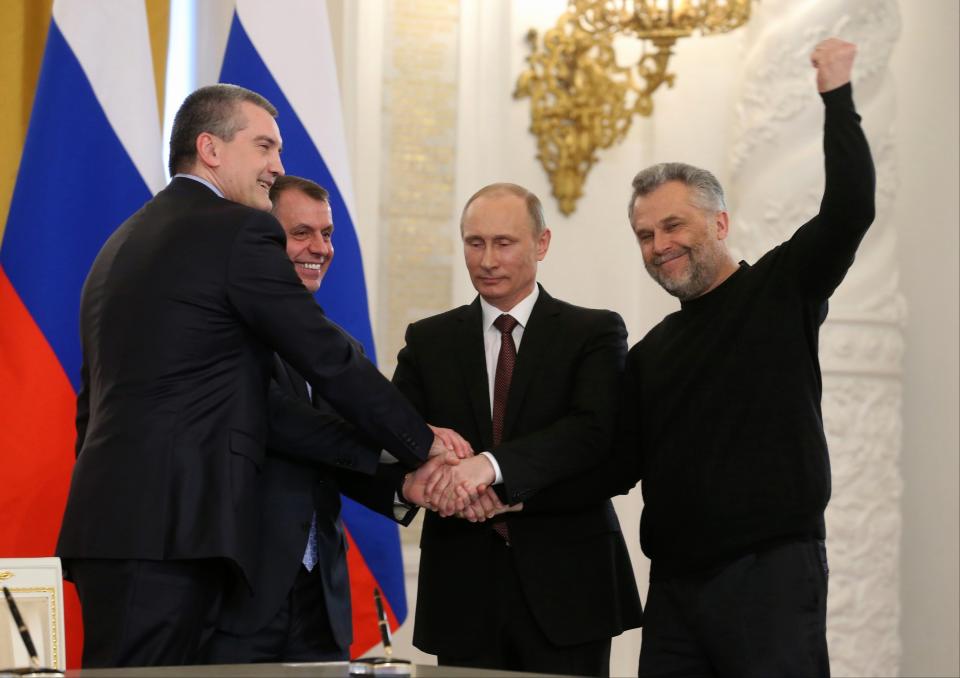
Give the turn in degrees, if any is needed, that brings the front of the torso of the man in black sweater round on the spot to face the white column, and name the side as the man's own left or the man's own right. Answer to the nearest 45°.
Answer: approximately 135° to the man's own right

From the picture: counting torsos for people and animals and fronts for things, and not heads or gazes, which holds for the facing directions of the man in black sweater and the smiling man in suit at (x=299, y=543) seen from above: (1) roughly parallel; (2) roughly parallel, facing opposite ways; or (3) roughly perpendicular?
roughly perpendicular

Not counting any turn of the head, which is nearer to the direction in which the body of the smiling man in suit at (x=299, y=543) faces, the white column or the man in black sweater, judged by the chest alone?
the man in black sweater

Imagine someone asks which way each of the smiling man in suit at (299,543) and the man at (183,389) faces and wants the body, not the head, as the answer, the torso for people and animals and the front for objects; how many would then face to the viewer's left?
0

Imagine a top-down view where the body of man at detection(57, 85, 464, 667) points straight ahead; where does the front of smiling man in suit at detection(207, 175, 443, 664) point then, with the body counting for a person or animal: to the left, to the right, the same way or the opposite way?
to the right

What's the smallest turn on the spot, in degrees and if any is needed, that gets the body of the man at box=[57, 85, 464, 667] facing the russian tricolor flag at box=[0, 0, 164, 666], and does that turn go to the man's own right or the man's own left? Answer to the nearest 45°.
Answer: approximately 90° to the man's own left

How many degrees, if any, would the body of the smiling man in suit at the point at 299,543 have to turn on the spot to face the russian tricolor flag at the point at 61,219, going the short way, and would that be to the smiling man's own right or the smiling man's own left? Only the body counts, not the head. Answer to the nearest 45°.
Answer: approximately 180°

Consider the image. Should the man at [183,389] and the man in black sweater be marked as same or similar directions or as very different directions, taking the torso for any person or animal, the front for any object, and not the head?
very different directions

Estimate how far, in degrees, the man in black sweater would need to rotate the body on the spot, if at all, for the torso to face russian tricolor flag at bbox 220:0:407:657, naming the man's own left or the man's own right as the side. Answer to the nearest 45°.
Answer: approximately 90° to the man's own right

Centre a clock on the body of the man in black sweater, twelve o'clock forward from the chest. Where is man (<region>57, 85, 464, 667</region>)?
The man is roughly at 1 o'clock from the man in black sweater.

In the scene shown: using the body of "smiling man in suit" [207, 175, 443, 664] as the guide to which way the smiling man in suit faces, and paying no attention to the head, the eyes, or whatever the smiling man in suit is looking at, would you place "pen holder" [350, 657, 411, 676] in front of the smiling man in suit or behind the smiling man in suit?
in front

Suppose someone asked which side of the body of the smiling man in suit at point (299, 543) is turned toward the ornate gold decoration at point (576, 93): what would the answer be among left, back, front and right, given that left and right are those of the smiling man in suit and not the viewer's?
left

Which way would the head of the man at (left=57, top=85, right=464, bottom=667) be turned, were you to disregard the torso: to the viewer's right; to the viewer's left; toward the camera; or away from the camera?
to the viewer's right

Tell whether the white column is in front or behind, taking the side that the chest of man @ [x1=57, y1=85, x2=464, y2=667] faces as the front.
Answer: in front

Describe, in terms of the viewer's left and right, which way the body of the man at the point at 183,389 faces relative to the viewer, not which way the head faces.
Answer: facing away from the viewer and to the right of the viewer

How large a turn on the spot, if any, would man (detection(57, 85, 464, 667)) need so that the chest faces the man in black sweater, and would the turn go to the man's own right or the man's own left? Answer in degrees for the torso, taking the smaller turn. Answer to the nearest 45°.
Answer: approximately 45° to the man's own right

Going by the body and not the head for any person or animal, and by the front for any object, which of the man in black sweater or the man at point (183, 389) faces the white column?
the man
